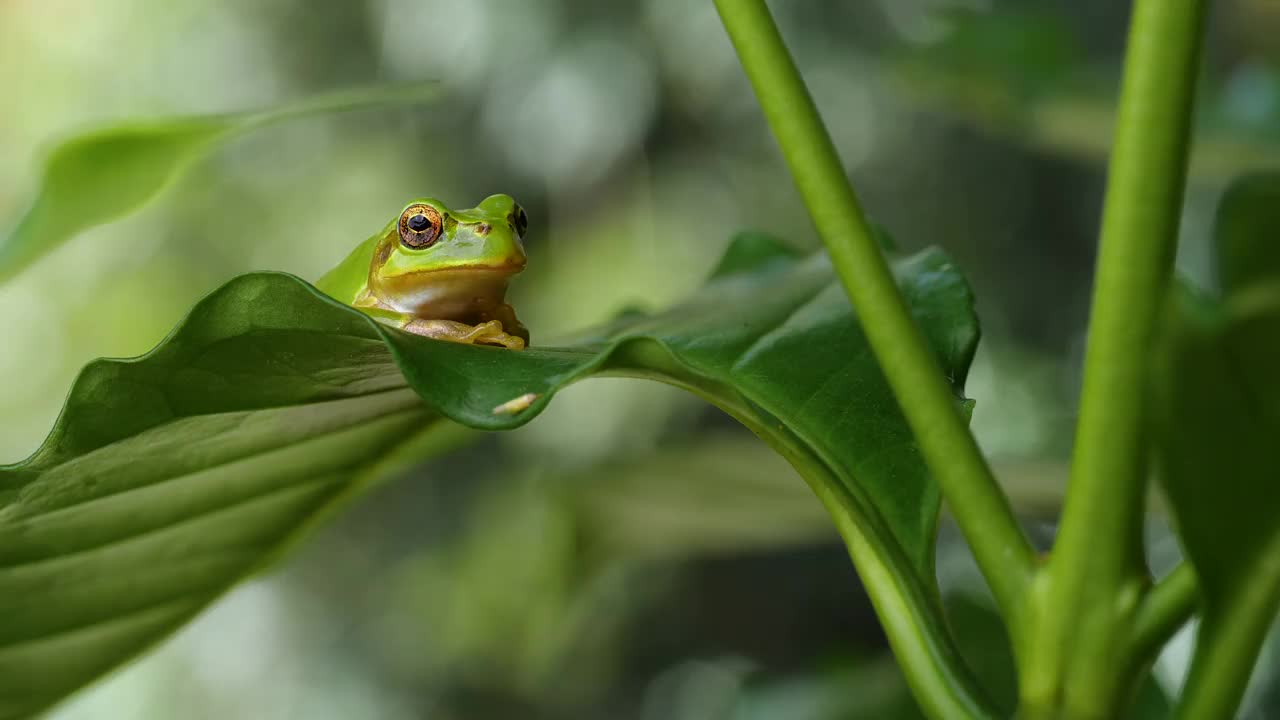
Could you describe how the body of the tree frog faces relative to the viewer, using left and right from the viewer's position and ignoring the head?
facing the viewer and to the right of the viewer
